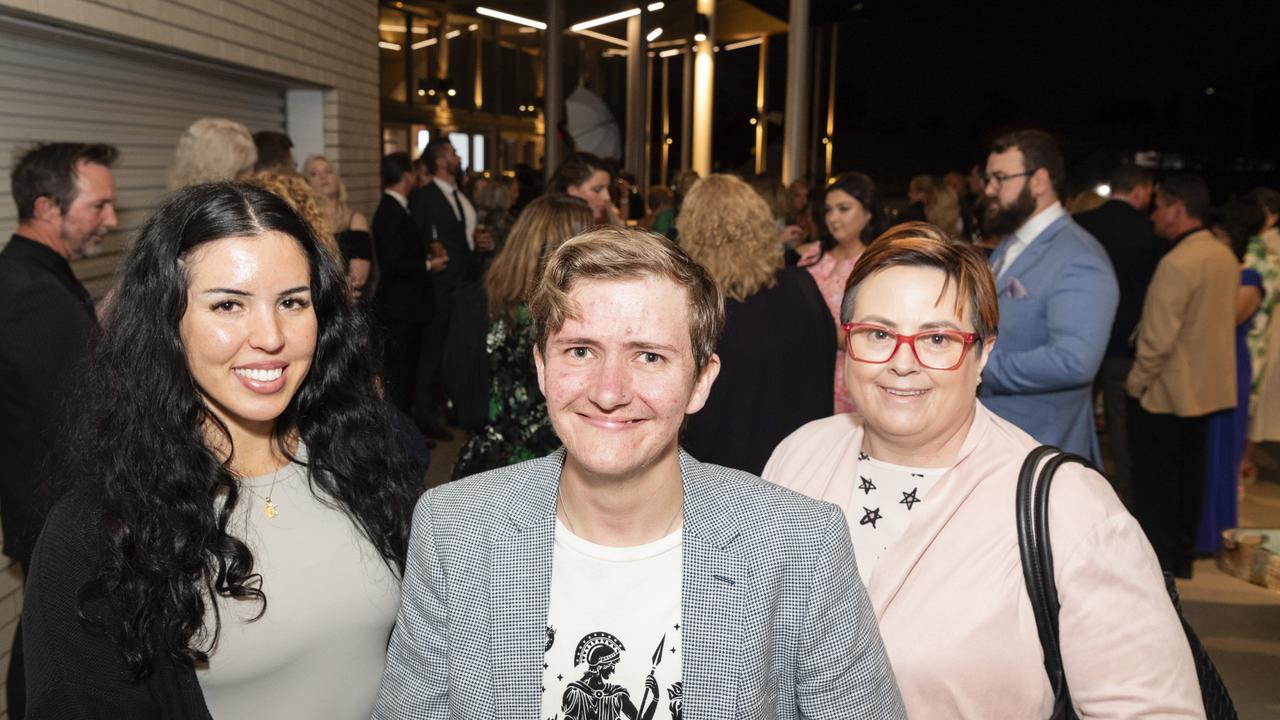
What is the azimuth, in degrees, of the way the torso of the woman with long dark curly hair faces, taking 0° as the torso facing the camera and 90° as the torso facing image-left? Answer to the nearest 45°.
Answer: approximately 315°

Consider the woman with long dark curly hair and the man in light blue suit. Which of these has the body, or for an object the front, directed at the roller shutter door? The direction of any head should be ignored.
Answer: the man in light blue suit

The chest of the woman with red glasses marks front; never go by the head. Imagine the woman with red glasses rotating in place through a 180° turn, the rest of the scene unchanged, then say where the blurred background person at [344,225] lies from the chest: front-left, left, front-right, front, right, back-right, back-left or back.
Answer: left

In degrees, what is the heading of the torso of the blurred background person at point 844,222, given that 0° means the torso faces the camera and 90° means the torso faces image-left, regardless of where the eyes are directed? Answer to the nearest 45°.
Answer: approximately 45°

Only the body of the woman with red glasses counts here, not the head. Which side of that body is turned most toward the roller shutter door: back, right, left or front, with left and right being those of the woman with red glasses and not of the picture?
right

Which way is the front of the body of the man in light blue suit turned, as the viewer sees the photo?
to the viewer's left

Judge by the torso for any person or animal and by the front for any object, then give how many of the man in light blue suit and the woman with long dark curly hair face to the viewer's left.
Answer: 1

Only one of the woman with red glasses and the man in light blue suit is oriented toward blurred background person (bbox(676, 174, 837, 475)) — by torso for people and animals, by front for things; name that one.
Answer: the man in light blue suit

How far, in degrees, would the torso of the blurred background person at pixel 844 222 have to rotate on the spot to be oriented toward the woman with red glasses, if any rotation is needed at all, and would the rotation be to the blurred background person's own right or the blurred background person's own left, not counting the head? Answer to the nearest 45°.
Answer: approximately 45° to the blurred background person's own left

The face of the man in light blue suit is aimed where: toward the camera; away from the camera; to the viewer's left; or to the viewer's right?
to the viewer's left

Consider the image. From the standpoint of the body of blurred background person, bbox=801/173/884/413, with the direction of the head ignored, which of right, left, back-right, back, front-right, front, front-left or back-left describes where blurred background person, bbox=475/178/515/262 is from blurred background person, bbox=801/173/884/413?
right

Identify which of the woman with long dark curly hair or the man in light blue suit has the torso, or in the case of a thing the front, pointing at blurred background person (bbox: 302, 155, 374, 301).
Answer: the man in light blue suit
